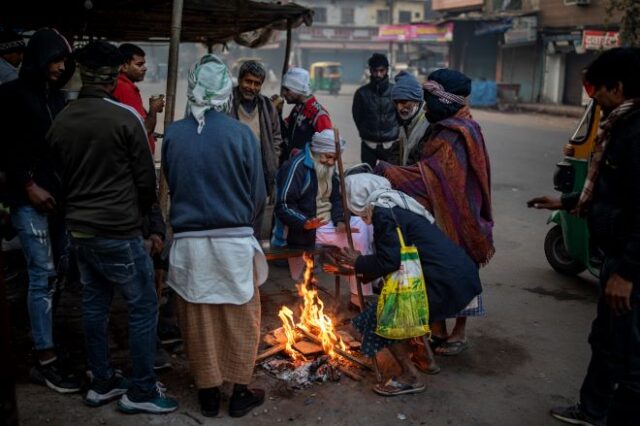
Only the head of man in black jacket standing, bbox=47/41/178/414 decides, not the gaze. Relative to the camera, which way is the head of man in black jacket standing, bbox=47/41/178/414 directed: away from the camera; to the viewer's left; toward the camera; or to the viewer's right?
away from the camera

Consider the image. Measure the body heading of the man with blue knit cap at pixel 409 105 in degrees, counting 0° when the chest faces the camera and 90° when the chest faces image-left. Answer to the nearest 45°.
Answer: approximately 45°

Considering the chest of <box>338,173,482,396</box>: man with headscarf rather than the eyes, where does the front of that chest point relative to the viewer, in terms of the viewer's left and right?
facing to the left of the viewer

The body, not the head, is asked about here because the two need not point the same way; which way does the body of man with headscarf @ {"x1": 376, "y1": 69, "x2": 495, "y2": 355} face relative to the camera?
to the viewer's left

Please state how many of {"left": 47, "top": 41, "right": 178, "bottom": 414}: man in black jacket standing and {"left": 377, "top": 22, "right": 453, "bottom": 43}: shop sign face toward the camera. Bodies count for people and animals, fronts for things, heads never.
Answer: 1

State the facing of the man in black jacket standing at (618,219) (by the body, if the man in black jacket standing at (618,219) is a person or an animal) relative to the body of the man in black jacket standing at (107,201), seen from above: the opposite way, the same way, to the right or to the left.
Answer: to the left

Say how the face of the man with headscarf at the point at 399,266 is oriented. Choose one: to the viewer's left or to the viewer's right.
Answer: to the viewer's left

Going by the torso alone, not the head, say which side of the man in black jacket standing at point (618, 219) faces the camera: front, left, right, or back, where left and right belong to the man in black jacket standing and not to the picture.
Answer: left
